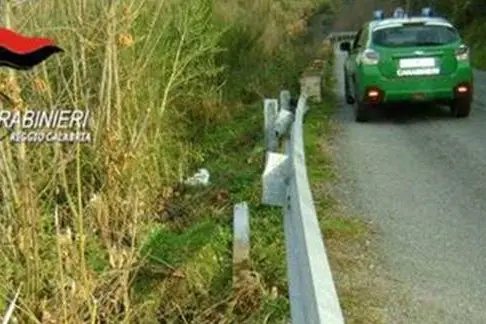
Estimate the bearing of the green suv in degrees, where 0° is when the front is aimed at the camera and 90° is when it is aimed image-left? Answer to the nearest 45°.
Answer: approximately 180°
